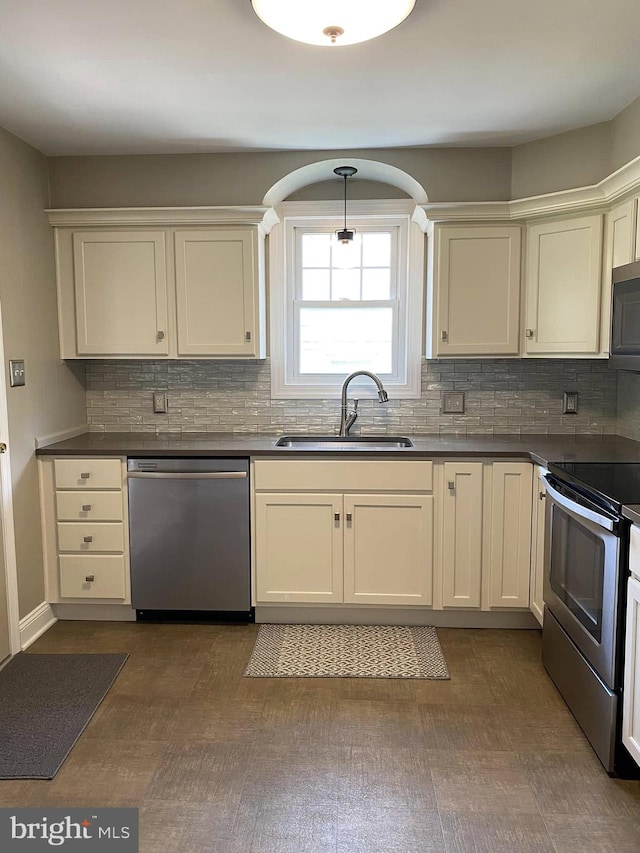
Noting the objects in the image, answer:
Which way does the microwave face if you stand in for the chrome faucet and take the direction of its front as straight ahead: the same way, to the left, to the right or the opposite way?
to the right

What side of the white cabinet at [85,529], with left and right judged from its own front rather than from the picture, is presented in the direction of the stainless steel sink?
left

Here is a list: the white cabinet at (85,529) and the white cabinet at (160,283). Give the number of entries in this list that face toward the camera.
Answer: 2

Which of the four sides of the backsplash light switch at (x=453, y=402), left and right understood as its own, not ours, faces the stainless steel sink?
right

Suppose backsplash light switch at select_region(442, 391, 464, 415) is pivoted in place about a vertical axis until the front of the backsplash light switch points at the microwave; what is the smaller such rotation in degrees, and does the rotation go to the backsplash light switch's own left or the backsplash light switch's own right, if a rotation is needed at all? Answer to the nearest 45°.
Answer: approximately 45° to the backsplash light switch's own left

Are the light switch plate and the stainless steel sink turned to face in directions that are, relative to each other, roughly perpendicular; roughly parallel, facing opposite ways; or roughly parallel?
roughly perpendicular

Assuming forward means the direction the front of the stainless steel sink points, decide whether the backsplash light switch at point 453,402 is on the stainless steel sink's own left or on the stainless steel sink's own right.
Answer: on the stainless steel sink's own left

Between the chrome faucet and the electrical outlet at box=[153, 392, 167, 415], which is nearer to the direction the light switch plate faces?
the chrome faucet
